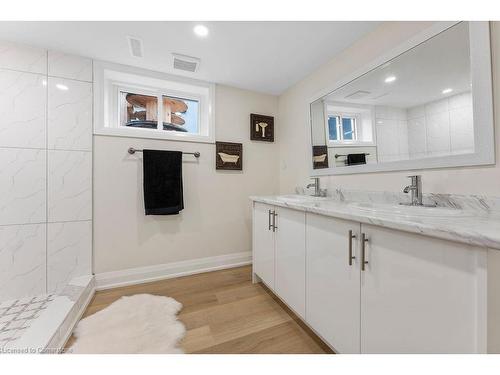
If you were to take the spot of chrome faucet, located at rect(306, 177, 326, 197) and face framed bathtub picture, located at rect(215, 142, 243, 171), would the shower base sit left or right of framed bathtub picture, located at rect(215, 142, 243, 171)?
left

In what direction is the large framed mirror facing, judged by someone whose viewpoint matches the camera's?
facing the viewer and to the left of the viewer

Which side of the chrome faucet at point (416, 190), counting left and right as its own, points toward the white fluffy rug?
front

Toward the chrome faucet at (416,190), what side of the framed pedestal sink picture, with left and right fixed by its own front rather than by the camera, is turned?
front

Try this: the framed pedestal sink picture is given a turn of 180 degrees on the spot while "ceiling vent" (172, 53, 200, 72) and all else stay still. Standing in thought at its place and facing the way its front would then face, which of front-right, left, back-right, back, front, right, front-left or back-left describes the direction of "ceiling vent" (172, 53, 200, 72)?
left

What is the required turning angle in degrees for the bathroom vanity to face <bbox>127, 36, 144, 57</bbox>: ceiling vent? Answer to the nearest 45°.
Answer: approximately 45° to its right

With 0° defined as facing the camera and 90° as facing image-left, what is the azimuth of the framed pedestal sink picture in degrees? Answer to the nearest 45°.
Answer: approximately 315°

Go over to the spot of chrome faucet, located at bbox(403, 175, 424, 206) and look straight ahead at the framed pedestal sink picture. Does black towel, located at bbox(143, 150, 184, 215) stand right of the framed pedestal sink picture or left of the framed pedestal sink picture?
left

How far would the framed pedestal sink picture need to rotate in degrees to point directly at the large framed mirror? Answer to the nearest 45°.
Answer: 0° — it already faces it

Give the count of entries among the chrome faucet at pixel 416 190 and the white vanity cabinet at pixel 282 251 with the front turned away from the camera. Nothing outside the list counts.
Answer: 0

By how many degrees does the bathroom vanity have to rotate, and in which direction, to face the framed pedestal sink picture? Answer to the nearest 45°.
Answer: approximately 90° to its right

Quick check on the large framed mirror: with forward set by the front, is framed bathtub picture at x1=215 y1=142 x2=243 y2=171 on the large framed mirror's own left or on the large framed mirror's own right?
on the large framed mirror's own right

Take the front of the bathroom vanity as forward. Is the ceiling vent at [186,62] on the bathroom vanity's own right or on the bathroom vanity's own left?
on the bathroom vanity's own right

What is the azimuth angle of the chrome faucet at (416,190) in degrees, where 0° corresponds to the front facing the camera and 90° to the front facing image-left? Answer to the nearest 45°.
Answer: approximately 45°

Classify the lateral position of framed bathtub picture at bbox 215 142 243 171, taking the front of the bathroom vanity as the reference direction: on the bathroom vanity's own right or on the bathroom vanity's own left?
on the bathroom vanity's own right

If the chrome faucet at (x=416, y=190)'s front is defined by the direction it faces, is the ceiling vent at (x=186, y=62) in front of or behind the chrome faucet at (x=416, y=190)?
in front

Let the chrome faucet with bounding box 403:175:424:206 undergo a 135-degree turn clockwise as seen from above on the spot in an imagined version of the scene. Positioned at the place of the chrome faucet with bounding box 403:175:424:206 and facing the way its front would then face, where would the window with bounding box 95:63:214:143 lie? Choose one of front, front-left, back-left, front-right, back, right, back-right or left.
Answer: left
